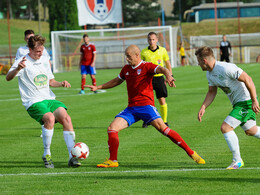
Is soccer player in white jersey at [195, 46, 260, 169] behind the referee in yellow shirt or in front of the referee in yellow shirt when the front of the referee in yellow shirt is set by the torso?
in front

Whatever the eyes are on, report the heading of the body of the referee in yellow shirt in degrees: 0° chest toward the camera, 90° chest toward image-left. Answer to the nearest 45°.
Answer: approximately 0°

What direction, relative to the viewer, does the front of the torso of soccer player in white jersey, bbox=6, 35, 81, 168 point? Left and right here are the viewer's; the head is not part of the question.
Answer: facing the viewer and to the right of the viewer

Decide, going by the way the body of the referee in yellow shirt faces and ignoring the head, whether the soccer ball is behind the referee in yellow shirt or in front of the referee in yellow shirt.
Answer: in front

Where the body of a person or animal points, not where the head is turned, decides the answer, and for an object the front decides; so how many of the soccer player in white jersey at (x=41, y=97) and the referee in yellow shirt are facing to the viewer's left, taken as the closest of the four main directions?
0

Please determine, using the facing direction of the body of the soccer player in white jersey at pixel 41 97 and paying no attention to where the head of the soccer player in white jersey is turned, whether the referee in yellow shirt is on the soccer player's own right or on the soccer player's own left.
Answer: on the soccer player's own left

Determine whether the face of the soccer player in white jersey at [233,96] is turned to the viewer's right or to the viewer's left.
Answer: to the viewer's left

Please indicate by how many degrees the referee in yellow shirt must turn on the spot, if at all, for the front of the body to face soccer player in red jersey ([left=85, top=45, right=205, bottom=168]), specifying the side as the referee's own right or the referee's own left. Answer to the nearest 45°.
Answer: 0° — they already face them

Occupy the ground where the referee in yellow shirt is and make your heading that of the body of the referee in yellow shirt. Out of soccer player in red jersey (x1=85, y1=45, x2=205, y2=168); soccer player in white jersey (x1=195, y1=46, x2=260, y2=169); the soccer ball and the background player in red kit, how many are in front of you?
3
